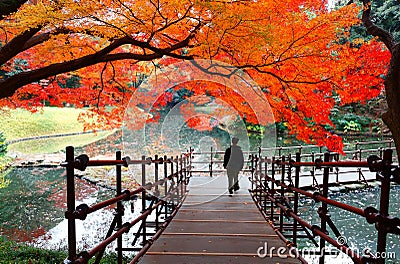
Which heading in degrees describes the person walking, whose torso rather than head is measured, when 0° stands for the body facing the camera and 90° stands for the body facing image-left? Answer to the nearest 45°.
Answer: approximately 180°
